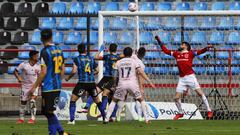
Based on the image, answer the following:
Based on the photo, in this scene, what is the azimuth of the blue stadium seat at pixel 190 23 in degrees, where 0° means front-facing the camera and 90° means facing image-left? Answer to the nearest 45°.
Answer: approximately 0°

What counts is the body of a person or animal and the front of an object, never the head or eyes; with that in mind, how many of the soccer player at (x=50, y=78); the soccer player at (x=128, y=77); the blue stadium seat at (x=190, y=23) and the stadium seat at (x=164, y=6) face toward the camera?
2

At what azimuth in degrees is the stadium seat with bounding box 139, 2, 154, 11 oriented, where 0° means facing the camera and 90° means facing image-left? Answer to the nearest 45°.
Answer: approximately 45°

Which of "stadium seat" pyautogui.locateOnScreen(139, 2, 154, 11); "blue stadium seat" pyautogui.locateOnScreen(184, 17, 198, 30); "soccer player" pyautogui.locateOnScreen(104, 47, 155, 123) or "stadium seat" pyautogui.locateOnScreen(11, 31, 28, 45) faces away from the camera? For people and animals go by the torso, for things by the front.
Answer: the soccer player

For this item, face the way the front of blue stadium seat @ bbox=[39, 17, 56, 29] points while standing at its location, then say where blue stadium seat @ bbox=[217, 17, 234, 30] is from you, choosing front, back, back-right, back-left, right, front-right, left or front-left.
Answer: left

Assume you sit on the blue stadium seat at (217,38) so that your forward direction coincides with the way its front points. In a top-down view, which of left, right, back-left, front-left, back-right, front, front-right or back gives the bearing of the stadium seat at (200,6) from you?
back-right

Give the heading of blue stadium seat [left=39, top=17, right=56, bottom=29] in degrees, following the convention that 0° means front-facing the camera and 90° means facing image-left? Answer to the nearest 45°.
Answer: approximately 45°

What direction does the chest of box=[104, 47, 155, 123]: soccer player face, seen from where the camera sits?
away from the camera

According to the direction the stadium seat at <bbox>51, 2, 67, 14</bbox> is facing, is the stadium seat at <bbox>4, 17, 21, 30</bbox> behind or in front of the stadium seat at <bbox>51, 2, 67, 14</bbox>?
in front
